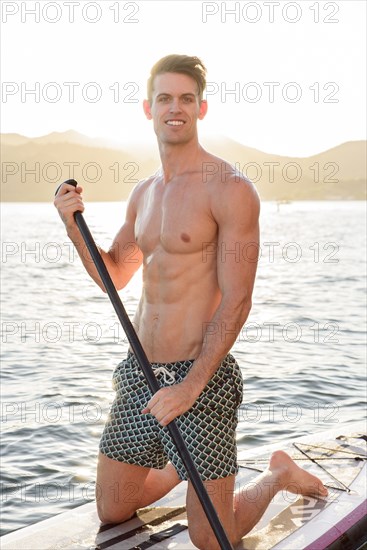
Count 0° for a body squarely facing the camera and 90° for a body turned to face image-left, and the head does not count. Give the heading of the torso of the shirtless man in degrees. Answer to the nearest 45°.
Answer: approximately 45°
